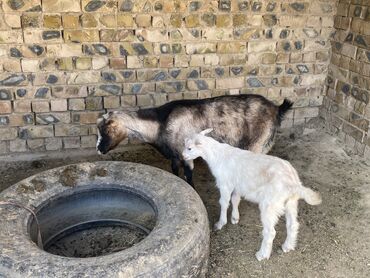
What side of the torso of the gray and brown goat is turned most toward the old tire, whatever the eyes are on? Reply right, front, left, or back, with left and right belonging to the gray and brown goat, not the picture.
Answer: left

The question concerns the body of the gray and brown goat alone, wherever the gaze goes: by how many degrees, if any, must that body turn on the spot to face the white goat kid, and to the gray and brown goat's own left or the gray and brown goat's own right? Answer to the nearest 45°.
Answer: approximately 135° to the gray and brown goat's own left

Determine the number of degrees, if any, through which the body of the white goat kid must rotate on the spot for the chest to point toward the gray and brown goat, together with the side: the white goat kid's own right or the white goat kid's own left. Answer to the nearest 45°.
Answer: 0° — it already faces it

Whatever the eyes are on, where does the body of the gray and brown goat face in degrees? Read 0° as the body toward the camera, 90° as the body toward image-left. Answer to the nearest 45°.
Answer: approximately 90°

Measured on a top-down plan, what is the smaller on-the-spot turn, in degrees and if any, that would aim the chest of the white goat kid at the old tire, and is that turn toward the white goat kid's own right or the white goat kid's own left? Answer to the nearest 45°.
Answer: approximately 90° to the white goat kid's own left

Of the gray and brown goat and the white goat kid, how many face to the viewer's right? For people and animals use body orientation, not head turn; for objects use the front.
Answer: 0

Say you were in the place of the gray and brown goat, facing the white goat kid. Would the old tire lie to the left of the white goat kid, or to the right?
right
